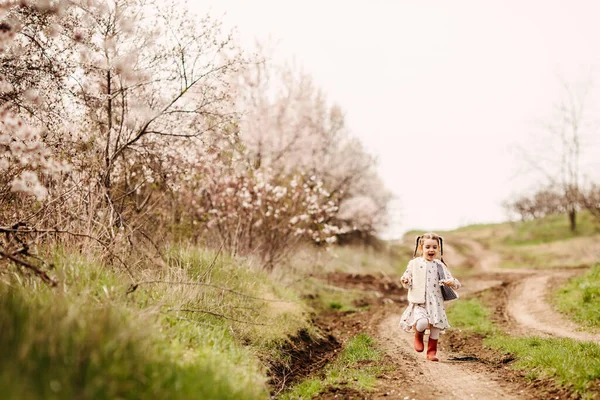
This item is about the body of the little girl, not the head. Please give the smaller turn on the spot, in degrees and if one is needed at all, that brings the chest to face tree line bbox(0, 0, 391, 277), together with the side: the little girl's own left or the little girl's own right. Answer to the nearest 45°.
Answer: approximately 90° to the little girl's own right

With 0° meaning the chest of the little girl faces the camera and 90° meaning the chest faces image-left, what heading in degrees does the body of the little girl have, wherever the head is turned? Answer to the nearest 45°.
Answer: approximately 0°
